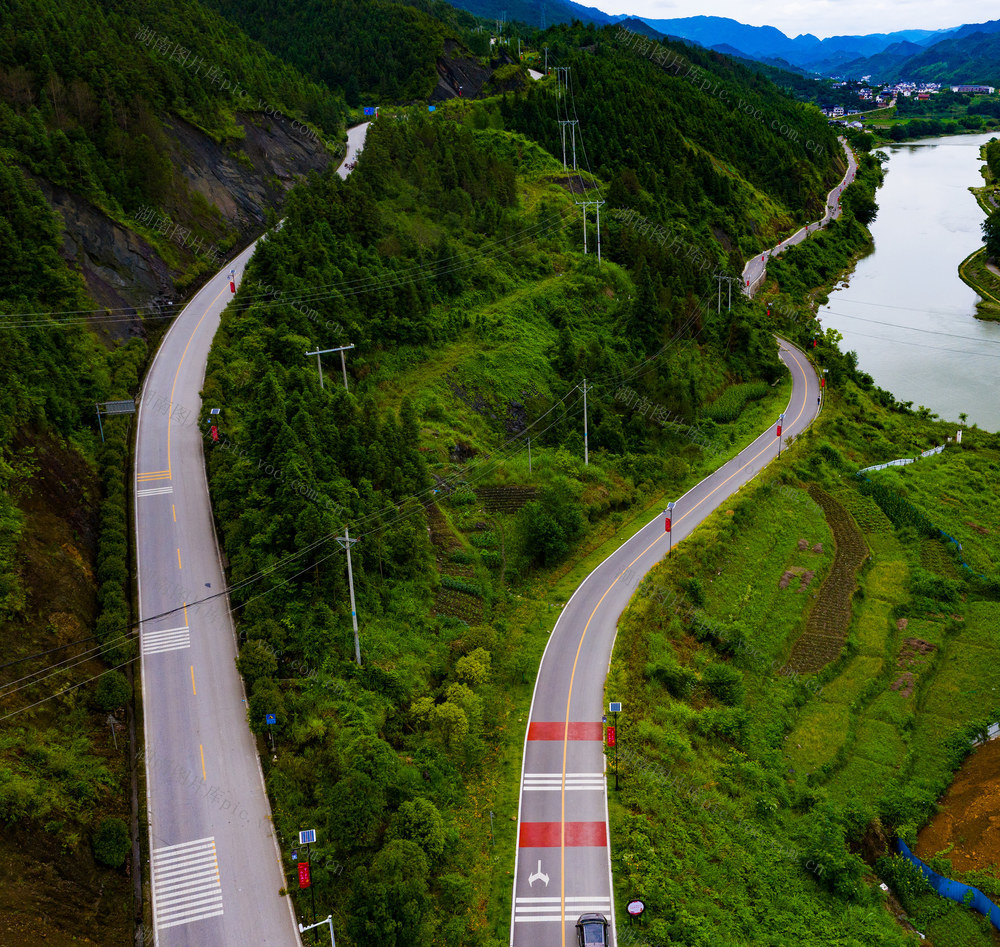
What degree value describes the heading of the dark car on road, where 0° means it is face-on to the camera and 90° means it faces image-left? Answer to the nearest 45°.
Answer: approximately 180°

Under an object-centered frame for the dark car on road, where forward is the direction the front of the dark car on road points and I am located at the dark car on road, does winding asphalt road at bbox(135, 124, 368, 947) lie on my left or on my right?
on my left

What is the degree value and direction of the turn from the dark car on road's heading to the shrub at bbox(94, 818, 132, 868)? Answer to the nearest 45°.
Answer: approximately 90° to its left
